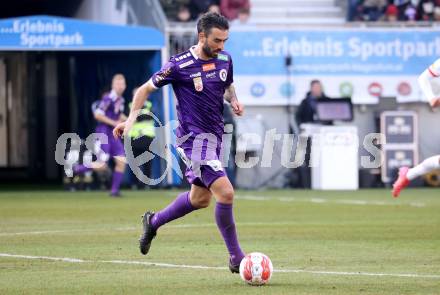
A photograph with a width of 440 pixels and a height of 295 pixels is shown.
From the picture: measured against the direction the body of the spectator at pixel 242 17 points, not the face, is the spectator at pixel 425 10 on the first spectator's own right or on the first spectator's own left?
on the first spectator's own left

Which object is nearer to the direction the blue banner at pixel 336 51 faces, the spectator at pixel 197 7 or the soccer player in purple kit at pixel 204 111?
the soccer player in purple kit

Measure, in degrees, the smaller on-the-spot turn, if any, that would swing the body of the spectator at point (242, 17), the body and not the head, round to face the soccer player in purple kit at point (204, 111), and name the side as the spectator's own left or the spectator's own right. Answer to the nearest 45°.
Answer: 0° — they already face them

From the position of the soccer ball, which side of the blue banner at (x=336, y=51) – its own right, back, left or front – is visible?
front

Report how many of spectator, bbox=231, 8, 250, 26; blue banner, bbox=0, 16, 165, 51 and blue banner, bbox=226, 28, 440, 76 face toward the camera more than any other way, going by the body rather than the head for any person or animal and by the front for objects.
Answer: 3

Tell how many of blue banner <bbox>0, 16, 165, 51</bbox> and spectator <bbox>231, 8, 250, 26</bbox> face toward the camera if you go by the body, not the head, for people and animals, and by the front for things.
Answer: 2

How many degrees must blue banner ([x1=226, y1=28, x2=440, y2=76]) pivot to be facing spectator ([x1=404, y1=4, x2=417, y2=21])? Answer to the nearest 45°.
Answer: approximately 135° to its left

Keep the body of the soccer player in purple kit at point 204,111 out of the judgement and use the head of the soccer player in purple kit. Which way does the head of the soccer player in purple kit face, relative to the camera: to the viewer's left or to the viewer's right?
to the viewer's right

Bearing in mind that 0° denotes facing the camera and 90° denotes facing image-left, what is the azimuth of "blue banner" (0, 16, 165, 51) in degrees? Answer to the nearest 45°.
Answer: approximately 0°
